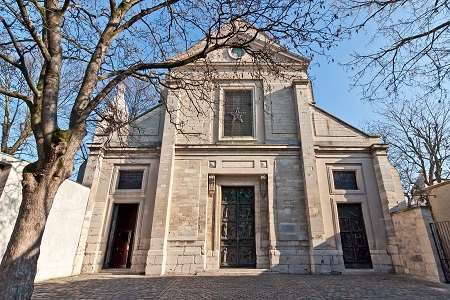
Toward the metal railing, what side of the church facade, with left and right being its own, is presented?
left

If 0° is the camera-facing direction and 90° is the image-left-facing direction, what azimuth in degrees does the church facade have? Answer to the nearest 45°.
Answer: approximately 0°
